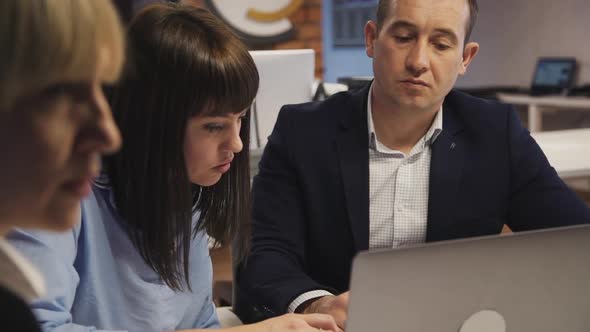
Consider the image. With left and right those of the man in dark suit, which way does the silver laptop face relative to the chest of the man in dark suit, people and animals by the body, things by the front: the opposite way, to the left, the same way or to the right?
the opposite way

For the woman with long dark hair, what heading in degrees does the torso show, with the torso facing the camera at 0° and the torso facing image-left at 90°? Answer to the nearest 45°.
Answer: approximately 315°

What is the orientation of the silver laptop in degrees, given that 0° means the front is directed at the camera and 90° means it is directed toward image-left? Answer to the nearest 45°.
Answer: approximately 180°

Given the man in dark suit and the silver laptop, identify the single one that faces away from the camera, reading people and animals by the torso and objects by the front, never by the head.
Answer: the silver laptop

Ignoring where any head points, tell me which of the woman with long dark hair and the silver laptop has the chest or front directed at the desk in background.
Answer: the silver laptop

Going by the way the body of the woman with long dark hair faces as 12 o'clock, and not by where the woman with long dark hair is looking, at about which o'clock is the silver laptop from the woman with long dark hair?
The silver laptop is roughly at 12 o'clock from the woman with long dark hair.

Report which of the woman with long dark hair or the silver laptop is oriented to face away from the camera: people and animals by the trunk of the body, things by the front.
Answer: the silver laptop
